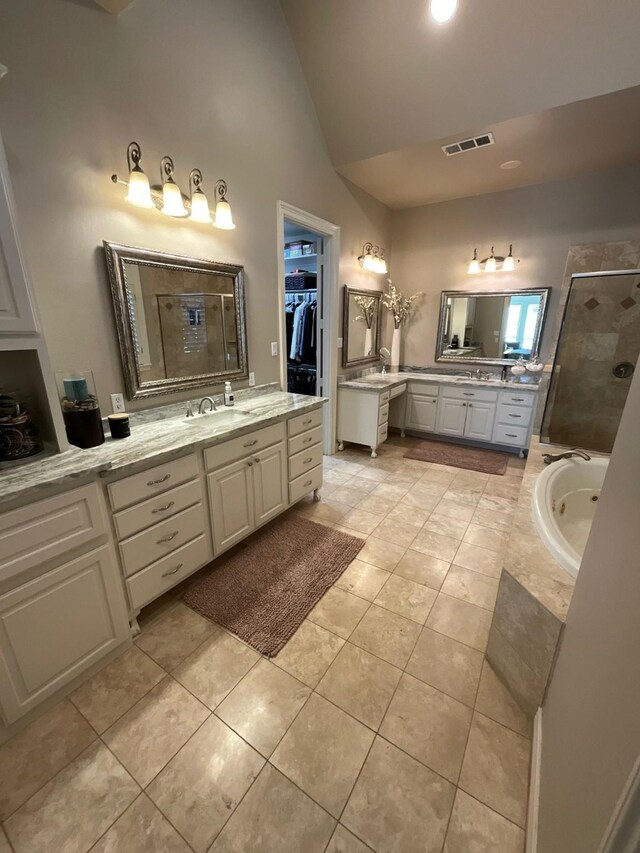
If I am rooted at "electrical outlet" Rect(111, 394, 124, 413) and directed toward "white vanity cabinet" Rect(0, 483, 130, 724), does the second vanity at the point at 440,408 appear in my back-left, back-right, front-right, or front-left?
back-left

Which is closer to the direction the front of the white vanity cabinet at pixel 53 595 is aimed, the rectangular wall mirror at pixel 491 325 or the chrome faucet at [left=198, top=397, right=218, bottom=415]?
the rectangular wall mirror

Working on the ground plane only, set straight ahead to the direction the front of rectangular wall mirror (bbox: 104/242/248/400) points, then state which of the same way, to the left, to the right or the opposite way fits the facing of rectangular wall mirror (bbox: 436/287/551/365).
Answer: to the right

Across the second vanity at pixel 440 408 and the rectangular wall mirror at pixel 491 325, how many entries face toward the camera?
2

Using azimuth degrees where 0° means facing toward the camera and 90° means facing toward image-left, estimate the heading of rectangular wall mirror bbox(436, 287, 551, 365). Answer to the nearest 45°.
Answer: approximately 0°

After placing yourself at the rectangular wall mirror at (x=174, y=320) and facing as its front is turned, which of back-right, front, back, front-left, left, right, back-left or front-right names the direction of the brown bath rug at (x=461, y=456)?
front-left

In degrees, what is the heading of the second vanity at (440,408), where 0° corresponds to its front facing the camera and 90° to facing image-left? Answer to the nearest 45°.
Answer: approximately 0°

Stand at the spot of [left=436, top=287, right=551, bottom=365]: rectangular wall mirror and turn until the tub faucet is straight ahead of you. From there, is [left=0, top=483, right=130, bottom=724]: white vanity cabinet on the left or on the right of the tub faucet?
right

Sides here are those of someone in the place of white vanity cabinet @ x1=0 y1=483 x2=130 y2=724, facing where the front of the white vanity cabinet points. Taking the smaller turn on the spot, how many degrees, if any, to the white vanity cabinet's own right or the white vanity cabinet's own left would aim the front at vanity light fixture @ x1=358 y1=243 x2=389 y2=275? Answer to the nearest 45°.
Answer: approximately 45° to the white vanity cabinet's own left
